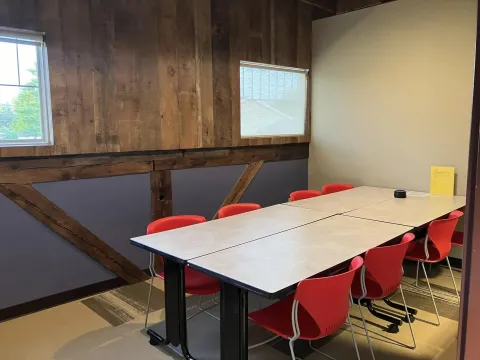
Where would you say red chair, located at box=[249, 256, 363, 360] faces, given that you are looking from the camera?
facing away from the viewer and to the left of the viewer

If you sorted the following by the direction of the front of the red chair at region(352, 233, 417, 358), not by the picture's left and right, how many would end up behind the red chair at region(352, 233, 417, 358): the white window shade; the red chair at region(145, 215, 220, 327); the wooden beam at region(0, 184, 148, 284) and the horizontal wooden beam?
0

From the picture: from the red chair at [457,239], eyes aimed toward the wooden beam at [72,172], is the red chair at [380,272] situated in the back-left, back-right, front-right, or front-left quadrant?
front-left

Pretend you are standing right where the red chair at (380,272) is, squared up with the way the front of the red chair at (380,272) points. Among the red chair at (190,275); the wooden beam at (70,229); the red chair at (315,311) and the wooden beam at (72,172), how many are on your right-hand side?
0

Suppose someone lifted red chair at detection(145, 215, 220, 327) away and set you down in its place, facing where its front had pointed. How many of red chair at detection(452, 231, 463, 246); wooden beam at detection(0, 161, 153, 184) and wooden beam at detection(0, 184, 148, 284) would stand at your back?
2

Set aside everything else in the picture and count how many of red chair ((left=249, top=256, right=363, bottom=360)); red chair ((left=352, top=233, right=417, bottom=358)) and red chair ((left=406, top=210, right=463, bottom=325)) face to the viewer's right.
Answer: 0

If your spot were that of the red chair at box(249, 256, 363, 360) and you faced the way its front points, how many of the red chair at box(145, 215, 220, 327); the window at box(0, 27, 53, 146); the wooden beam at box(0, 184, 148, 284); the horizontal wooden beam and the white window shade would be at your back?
0

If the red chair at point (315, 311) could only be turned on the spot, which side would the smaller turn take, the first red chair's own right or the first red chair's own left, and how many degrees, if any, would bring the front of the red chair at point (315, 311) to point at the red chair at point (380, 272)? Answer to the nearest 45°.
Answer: approximately 90° to the first red chair's own right

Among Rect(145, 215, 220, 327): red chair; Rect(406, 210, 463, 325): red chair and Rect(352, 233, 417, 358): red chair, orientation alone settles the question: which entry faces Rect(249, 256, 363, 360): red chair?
Rect(145, 215, 220, 327): red chair

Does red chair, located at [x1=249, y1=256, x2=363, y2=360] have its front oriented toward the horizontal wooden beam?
yes

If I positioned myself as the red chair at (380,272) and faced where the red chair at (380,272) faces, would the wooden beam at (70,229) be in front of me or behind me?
in front

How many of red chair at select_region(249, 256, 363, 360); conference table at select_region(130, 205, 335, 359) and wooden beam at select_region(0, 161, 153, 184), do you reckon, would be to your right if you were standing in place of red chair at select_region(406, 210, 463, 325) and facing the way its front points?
0

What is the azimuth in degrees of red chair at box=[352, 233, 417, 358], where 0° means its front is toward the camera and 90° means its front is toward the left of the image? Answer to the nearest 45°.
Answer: approximately 135°

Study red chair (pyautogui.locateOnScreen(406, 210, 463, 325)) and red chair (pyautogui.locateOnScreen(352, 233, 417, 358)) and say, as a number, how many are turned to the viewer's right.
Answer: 0

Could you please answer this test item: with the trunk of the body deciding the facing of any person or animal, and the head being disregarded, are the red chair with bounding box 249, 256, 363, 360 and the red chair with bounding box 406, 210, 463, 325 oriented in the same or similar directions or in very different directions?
same or similar directions

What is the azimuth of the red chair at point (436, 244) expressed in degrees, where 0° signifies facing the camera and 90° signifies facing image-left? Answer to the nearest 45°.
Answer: approximately 135°

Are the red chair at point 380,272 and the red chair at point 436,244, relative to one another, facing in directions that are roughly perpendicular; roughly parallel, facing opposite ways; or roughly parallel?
roughly parallel

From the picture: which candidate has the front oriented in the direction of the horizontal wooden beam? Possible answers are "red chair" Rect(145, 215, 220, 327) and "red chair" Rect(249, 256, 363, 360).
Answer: "red chair" Rect(249, 256, 363, 360)

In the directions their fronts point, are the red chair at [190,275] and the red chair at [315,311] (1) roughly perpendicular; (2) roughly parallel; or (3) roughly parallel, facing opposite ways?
roughly parallel, facing opposite ways

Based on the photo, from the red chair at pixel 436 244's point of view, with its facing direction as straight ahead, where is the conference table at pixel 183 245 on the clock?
The conference table is roughly at 9 o'clock from the red chair.

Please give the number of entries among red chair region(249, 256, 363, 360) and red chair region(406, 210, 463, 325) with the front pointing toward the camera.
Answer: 0

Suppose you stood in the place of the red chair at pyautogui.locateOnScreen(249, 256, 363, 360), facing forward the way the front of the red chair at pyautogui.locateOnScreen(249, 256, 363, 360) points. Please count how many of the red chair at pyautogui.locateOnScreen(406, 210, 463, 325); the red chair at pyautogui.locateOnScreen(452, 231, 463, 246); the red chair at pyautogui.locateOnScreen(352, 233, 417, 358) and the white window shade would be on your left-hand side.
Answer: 0
